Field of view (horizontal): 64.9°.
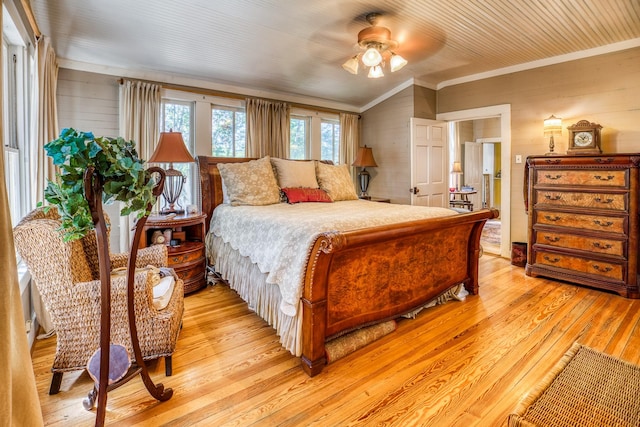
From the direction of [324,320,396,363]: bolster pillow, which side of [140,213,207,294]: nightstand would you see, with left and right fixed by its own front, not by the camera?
front

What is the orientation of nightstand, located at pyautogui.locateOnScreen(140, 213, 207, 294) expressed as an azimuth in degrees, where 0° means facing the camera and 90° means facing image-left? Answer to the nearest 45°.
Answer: approximately 315°

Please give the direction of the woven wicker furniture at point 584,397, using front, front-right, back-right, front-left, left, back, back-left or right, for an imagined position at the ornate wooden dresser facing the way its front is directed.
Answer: front-left

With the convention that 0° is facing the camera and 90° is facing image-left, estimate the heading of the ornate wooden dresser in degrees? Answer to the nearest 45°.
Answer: approximately 45°

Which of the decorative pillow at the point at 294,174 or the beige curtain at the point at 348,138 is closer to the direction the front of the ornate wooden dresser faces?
the decorative pillow

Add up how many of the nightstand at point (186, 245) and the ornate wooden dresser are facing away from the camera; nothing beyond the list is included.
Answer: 0

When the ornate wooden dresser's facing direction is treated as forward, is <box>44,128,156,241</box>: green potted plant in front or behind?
in front

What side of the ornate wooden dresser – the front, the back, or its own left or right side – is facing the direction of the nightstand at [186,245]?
front

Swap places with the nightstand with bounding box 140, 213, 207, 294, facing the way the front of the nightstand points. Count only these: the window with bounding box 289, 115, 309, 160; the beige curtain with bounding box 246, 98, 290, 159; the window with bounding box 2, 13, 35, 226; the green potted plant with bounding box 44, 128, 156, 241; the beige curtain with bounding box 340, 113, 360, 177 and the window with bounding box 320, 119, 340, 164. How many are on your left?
4

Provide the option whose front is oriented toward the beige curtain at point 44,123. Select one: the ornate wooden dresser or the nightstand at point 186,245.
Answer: the ornate wooden dresser

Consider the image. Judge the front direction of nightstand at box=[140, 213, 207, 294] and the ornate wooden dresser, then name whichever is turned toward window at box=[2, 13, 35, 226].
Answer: the ornate wooden dresser

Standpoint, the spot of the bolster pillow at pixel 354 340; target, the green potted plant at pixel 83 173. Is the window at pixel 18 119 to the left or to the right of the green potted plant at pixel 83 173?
right
